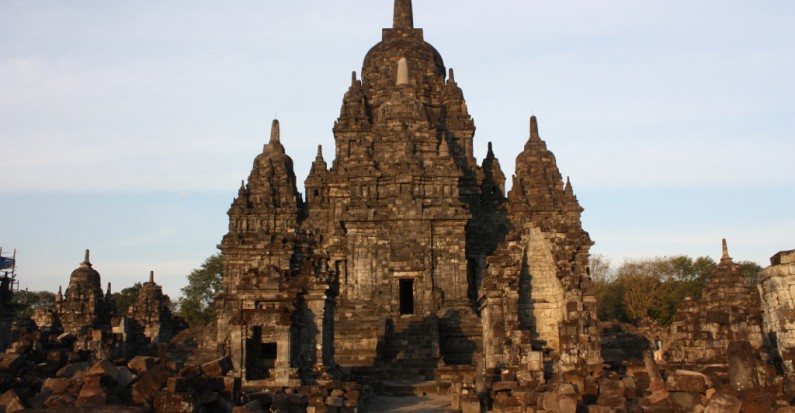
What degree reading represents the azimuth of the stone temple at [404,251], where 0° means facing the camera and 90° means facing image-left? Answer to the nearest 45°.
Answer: approximately 0°

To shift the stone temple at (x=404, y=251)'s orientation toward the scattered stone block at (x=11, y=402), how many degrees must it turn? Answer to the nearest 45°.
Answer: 0° — it already faces it

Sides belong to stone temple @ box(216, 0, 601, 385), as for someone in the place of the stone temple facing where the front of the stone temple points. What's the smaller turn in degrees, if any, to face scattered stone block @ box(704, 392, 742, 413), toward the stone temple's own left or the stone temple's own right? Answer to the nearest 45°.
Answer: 0° — it already faces it

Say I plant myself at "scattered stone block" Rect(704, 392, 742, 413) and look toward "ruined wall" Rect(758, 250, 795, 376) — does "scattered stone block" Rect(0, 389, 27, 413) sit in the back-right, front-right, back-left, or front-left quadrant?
back-left

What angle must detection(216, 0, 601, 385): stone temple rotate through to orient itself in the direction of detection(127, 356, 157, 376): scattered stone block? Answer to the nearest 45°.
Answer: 0° — it already faces it
